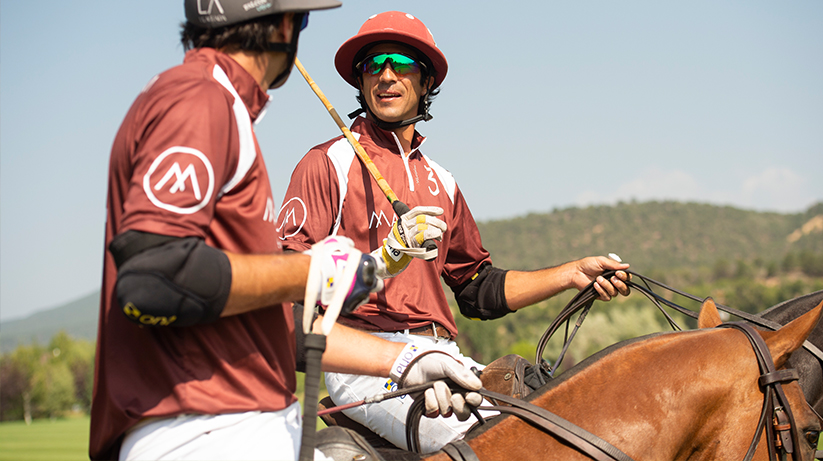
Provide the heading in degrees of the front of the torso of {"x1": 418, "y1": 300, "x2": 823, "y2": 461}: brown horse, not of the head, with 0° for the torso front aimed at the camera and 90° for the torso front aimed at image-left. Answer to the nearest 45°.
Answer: approximately 270°
